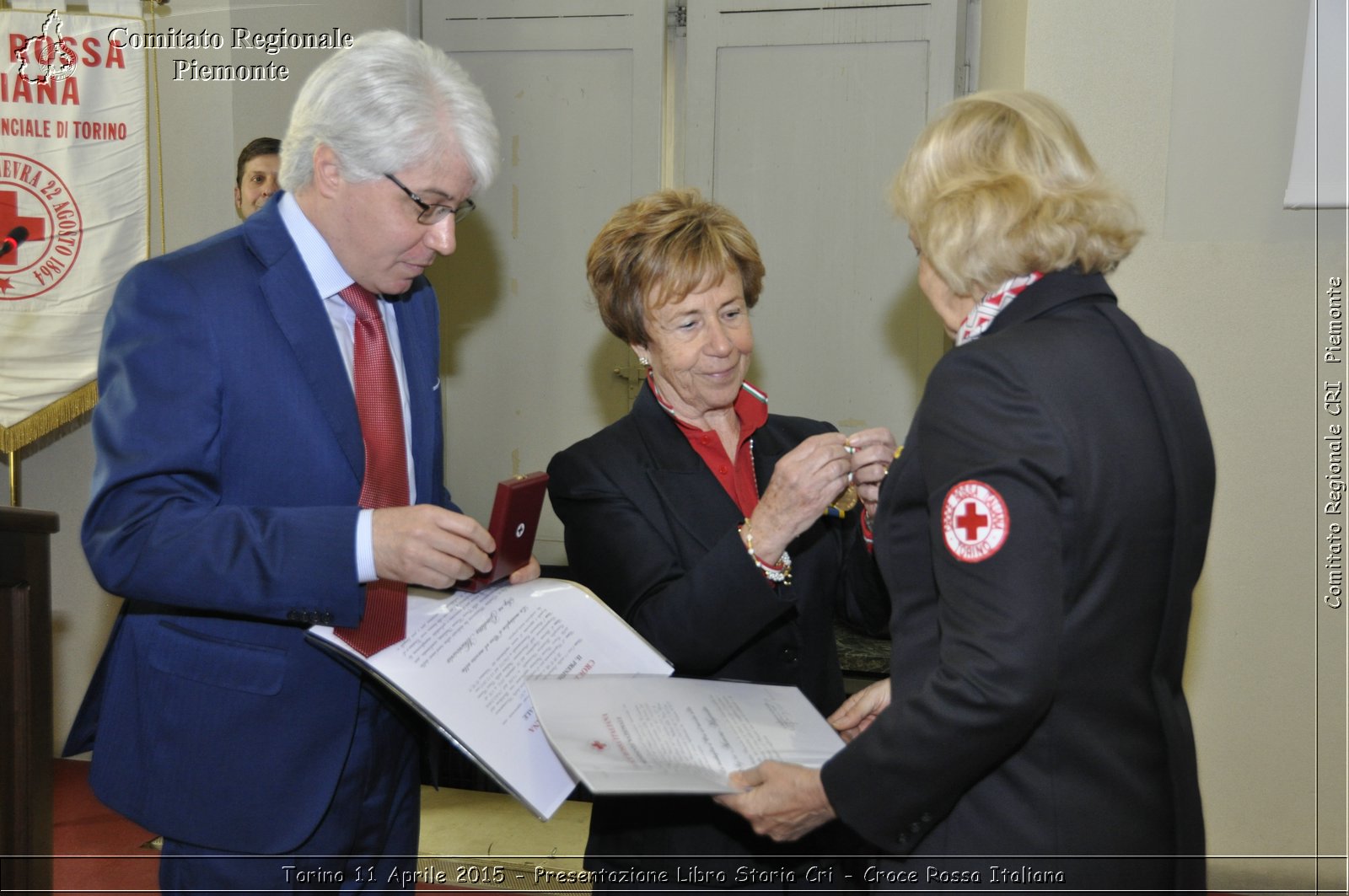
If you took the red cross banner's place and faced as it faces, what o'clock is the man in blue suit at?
The man in blue suit is roughly at 12 o'clock from the red cross banner.

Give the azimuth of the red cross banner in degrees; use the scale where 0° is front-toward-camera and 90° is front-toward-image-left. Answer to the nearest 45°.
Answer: approximately 0°

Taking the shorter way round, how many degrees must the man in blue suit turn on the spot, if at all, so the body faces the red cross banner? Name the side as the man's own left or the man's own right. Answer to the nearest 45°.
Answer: approximately 135° to the man's own left

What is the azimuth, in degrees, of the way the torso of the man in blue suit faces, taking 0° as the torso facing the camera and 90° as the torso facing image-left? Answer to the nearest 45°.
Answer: approximately 315°
